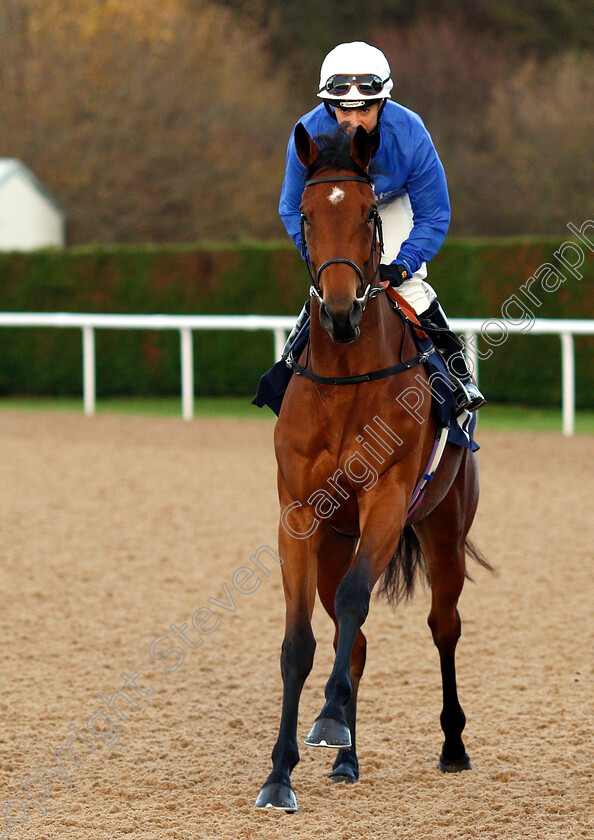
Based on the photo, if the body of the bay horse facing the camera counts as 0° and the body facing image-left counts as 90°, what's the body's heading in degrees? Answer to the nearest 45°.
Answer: approximately 0°

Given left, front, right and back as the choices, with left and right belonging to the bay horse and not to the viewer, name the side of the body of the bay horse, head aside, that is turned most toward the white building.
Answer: back

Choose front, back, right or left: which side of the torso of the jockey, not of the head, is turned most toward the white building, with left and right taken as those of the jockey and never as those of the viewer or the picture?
back

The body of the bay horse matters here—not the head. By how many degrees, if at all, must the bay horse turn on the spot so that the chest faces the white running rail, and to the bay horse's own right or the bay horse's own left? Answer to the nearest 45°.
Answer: approximately 180°

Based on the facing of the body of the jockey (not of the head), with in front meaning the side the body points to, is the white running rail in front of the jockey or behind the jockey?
behind
